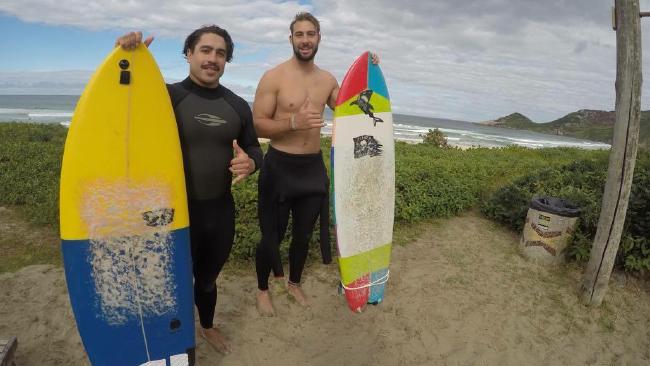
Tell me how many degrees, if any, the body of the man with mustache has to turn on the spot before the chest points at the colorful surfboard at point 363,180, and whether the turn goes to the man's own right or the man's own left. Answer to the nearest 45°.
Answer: approximately 135° to the man's own left

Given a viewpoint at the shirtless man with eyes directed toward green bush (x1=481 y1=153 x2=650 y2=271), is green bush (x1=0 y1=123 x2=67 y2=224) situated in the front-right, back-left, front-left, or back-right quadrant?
back-left

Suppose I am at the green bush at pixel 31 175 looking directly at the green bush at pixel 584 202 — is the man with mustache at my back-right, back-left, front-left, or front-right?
front-right

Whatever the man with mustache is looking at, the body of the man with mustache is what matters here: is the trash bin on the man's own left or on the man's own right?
on the man's own left

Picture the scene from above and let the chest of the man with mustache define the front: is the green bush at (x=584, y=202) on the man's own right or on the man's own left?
on the man's own left

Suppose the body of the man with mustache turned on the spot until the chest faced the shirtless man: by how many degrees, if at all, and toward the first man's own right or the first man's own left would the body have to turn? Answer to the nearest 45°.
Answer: approximately 135° to the first man's own left

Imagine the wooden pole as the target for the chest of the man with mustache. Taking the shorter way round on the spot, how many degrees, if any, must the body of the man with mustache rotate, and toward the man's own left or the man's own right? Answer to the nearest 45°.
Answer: approximately 90° to the man's own left

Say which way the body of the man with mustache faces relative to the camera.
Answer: toward the camera

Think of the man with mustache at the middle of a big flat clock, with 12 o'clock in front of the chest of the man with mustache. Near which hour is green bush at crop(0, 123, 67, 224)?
The green bush is roughly at 5 o'clock from the man with mustache.
